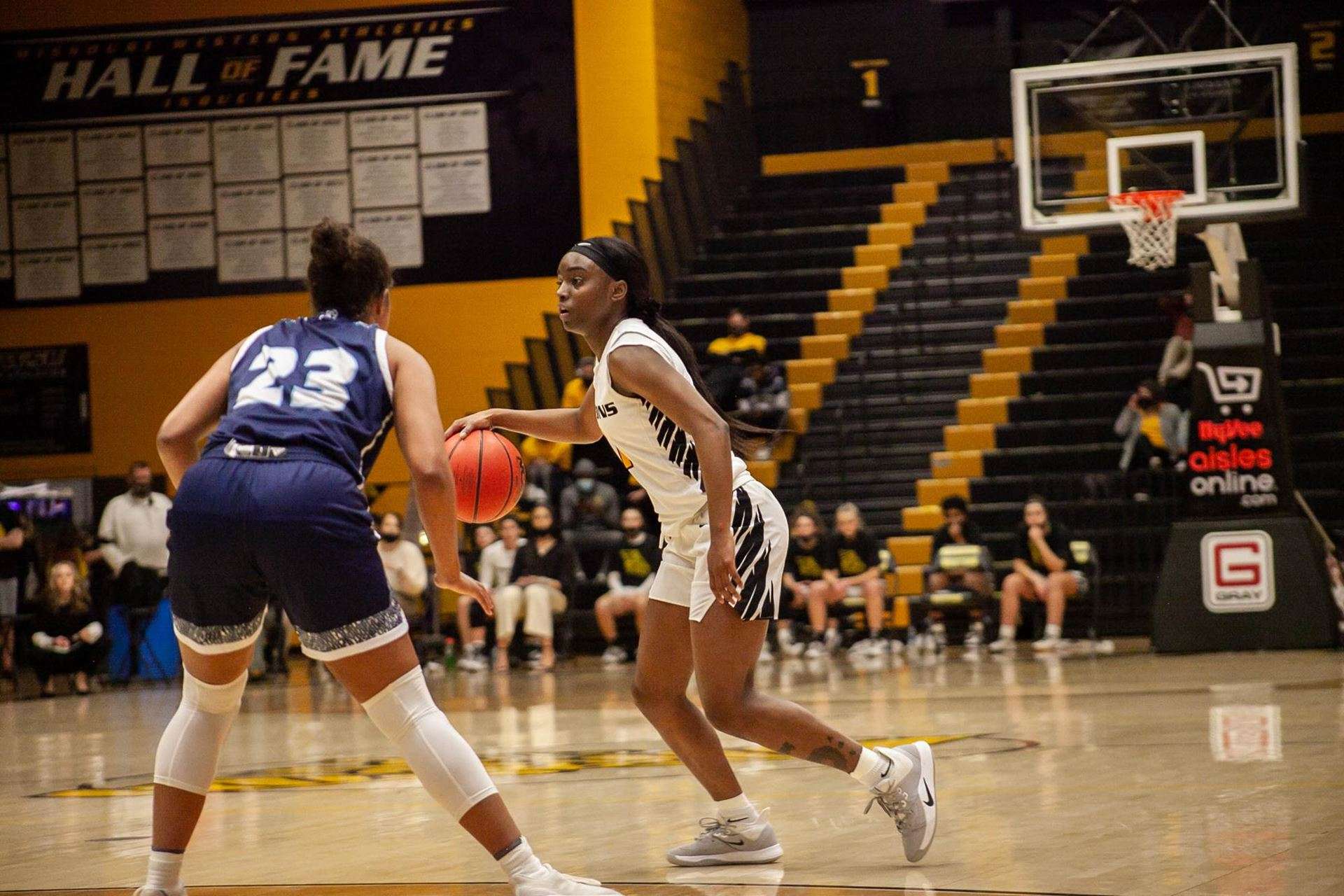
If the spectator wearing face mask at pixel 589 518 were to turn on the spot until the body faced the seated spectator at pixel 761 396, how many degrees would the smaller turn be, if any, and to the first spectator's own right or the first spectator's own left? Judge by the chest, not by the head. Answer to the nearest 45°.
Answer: approximately 135° to the first spectator's own left

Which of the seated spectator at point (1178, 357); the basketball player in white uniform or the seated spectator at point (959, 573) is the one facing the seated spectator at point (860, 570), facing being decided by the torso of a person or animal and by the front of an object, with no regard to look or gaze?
the seated spectator at point (1178, 357)

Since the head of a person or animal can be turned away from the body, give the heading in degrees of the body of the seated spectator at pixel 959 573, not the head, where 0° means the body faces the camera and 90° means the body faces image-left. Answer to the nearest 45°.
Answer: approximately 0°

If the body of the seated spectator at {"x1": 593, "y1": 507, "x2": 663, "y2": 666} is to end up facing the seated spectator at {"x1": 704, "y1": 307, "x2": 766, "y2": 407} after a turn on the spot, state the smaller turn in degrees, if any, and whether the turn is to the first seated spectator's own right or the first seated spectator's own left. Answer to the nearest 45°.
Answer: approximately 180°
